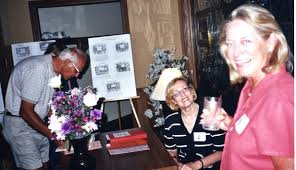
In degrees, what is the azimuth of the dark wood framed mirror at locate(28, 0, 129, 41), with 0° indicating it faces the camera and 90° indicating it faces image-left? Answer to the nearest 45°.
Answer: approximately 0°

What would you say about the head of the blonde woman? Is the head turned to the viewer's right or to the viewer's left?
to the viewer's left

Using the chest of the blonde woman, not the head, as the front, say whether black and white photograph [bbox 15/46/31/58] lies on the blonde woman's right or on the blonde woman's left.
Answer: on the blonde woman's right

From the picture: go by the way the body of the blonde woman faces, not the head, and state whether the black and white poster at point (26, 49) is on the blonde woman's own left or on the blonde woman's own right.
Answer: on the blonde woman's own right

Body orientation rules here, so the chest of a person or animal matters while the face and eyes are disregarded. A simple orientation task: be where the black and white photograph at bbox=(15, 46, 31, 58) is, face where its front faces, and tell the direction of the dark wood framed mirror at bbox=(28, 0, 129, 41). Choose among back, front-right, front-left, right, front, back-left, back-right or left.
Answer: back-left

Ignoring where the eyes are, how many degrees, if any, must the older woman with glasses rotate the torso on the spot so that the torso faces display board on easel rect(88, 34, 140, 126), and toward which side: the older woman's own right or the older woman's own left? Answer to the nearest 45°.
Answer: approximately 135° to the older woman's own right

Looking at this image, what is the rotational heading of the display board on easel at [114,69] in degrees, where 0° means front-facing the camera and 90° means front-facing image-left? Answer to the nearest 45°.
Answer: approximately 0°

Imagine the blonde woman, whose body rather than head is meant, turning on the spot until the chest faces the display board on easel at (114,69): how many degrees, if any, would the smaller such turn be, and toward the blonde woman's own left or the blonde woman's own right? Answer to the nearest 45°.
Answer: approximately 90° to the blonde woman's own right
